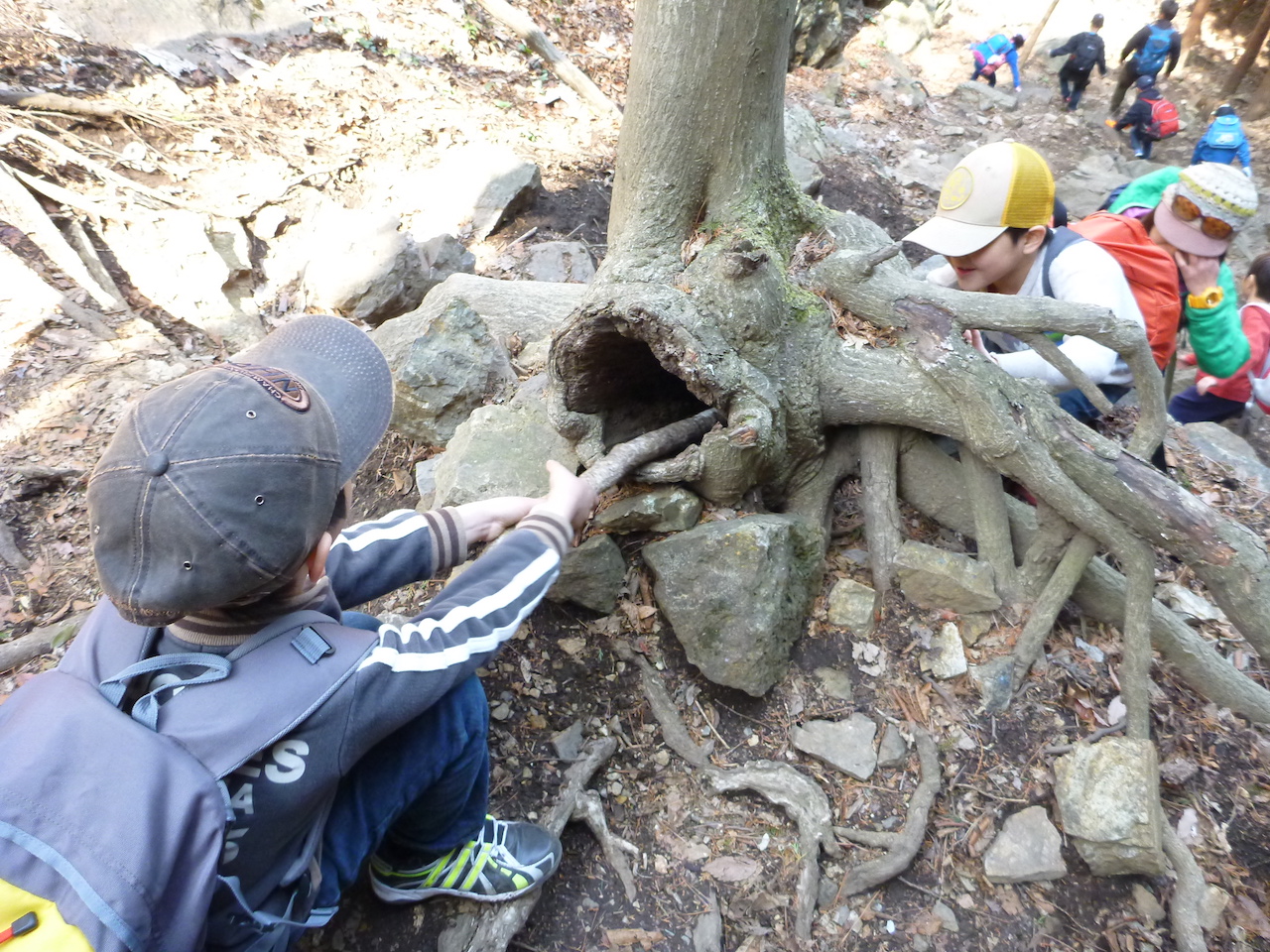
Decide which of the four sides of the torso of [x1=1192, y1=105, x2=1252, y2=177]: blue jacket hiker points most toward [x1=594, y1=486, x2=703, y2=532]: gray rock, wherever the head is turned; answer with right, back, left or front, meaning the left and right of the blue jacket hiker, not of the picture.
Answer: back

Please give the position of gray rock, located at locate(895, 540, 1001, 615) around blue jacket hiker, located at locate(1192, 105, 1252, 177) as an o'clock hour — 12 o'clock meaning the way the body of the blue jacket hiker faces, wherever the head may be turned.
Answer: The gray rock is roughly at 6 o'clock from the blue jacket hiker.

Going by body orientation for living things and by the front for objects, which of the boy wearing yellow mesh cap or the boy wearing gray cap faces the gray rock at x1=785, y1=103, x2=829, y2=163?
the boy wearing gray cap

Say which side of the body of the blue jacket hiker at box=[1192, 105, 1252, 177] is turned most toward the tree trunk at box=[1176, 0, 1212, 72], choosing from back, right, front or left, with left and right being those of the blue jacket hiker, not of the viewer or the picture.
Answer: front

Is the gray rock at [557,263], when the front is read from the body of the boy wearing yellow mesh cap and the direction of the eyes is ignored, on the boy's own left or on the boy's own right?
on the boy's own right

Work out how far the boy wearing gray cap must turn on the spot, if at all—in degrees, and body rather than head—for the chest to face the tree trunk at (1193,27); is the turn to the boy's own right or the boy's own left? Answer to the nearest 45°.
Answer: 0° — they already face it

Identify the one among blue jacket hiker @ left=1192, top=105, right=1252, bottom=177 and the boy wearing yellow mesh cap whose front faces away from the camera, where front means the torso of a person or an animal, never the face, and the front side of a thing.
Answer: the blue jacket hiker

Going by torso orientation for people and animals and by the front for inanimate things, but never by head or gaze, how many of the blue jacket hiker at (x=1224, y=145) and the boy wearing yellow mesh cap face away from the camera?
1

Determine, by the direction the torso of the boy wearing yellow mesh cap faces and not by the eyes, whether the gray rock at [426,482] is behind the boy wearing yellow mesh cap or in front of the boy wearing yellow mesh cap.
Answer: in front

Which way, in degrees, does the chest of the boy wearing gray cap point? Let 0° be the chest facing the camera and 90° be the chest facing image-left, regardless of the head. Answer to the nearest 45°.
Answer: approximately 225°

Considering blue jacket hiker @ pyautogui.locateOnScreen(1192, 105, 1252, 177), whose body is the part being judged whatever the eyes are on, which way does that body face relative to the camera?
away from the camera

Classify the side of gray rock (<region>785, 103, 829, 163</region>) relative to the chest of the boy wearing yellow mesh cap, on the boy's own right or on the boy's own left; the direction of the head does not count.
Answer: on the boy's own right

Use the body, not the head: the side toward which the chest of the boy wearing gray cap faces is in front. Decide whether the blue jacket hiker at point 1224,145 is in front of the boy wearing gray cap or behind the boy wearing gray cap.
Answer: in front

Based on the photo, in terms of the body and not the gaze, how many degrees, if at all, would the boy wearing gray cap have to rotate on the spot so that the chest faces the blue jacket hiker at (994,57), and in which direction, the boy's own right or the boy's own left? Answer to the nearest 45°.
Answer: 0° — they already face them

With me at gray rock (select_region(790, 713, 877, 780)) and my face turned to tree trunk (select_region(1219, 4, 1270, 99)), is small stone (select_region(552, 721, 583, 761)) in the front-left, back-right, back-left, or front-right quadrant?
back-left

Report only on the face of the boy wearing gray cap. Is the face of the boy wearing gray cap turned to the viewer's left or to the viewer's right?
to the viewer's right
